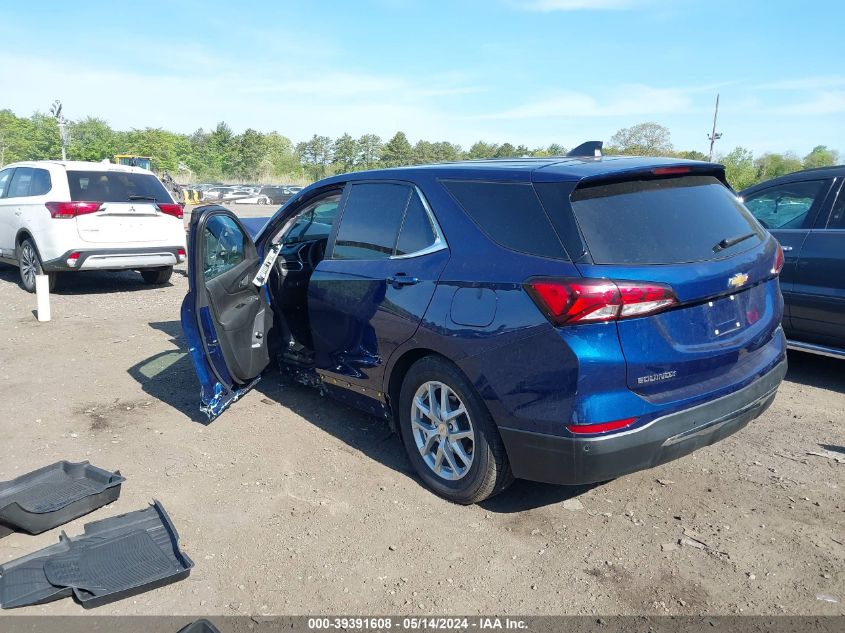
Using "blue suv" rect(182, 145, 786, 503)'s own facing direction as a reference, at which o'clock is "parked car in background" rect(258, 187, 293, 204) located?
The parked car in background is roughly at 1 o'clock from the blue suv.

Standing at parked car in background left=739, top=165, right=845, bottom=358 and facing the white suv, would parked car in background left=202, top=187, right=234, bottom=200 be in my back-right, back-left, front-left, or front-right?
front-right

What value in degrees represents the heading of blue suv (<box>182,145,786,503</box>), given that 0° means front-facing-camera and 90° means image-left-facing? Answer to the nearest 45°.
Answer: approximately 135°

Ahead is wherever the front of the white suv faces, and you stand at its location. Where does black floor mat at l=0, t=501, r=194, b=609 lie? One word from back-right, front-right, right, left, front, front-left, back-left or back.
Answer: back-left

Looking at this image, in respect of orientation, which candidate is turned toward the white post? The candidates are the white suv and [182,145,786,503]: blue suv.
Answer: the blue suv

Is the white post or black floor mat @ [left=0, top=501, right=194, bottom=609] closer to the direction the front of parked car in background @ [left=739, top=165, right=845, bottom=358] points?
the white post

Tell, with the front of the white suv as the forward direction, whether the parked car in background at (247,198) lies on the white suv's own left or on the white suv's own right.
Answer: on the white suv's own right

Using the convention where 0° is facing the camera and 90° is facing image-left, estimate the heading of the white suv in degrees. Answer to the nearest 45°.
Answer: approximately 135°

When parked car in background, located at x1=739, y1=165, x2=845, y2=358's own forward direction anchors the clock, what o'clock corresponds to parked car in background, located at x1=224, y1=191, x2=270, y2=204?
parked car in background, located at x1=224, y1=191, x2=270, y2=204 is roughly at 12 o'clock from parked car in background, located at x1=739, y1=165, x2=845, y2=358.

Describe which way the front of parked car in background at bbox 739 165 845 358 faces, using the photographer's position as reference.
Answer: facing away from the viewer and to the left of the viewer

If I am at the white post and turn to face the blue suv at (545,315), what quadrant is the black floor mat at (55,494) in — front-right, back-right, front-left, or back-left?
front-right

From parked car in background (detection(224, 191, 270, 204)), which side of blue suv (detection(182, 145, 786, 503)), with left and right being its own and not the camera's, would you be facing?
front

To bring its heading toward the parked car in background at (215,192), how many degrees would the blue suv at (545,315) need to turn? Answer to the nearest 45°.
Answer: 0° — it already faces it

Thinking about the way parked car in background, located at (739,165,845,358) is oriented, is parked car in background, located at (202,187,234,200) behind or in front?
in front

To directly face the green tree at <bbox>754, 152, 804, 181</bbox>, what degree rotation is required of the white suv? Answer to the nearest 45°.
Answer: approximately 90° to its right

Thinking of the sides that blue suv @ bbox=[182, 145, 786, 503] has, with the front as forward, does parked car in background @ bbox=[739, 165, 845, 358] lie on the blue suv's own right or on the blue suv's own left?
on the blue suv's own right

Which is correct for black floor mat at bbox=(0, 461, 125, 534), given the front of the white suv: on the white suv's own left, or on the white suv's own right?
on the white suv's own left
